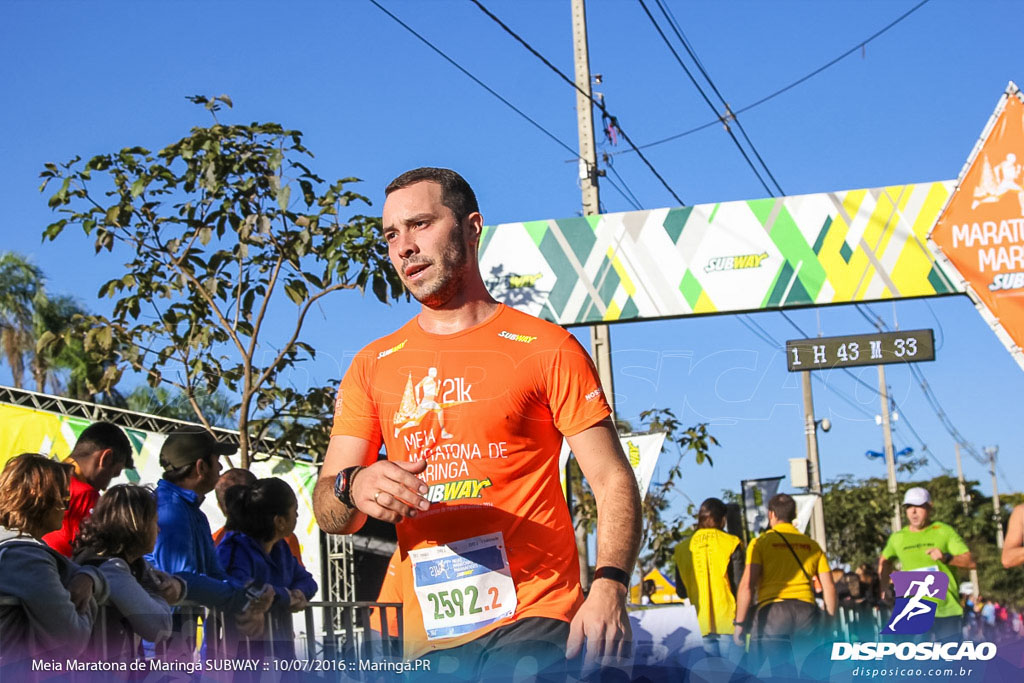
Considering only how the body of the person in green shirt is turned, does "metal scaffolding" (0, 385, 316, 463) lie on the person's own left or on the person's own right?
on the person's own right

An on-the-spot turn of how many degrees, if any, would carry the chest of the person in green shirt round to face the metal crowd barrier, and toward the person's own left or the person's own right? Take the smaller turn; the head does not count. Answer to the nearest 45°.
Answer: approximately 45° to the person's own right

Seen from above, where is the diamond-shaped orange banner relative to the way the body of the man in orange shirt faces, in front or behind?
behind

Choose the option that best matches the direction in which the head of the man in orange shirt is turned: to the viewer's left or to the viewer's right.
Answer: to the viewer's left

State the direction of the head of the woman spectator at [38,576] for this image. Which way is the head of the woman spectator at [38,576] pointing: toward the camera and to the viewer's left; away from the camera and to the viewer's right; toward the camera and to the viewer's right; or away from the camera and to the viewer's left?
away from the camera and to the viewer's right

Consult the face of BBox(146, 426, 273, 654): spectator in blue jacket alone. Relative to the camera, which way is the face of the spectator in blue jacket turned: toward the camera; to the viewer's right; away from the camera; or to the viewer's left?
to the viewer's right

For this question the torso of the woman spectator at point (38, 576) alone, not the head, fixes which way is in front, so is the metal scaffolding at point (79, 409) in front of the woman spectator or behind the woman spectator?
in front

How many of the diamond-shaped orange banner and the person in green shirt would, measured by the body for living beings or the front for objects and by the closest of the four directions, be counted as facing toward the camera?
2

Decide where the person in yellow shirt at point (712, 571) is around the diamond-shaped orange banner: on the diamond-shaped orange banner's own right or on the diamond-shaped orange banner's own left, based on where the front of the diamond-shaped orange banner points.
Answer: on the diamond-shaped orange banner's own right

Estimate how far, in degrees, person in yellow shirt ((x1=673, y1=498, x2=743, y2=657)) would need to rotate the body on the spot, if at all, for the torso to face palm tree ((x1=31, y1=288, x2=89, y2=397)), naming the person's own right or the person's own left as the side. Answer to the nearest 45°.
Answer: approximately 45° to the person's own left

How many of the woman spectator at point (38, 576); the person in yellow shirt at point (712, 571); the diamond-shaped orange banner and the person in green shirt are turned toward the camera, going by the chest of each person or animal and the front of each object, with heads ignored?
2

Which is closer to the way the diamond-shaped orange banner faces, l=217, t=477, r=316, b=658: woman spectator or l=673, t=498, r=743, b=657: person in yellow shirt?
the woman spectator

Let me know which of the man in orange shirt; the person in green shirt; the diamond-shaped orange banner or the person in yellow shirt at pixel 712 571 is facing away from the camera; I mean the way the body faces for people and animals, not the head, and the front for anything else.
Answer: the person in yellow shirt

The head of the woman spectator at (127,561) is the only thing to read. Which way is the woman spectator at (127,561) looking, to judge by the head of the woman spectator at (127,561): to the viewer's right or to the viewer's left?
to the viewer's right
